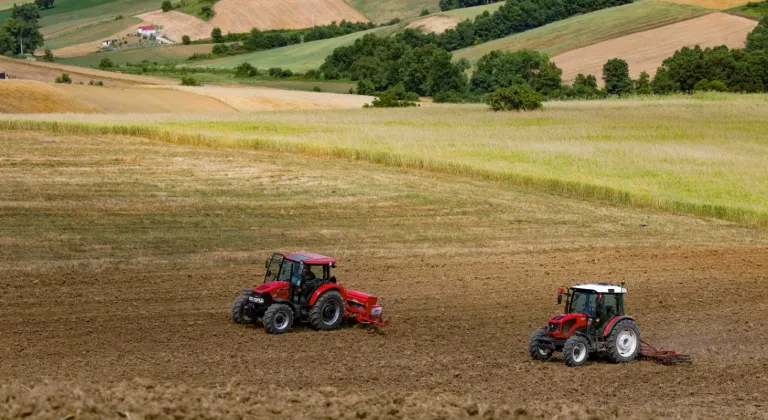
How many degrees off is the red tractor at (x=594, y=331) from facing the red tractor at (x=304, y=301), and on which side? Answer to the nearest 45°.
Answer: approximately 45° to its right

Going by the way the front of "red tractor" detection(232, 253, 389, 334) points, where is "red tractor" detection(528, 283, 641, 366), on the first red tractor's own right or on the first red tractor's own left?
on the first red tractor's own left

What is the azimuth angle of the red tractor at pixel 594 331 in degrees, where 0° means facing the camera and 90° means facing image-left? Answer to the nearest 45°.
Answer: approximately 45°

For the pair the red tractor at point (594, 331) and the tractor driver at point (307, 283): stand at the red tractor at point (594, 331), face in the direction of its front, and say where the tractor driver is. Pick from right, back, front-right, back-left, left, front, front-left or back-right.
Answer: front-right
